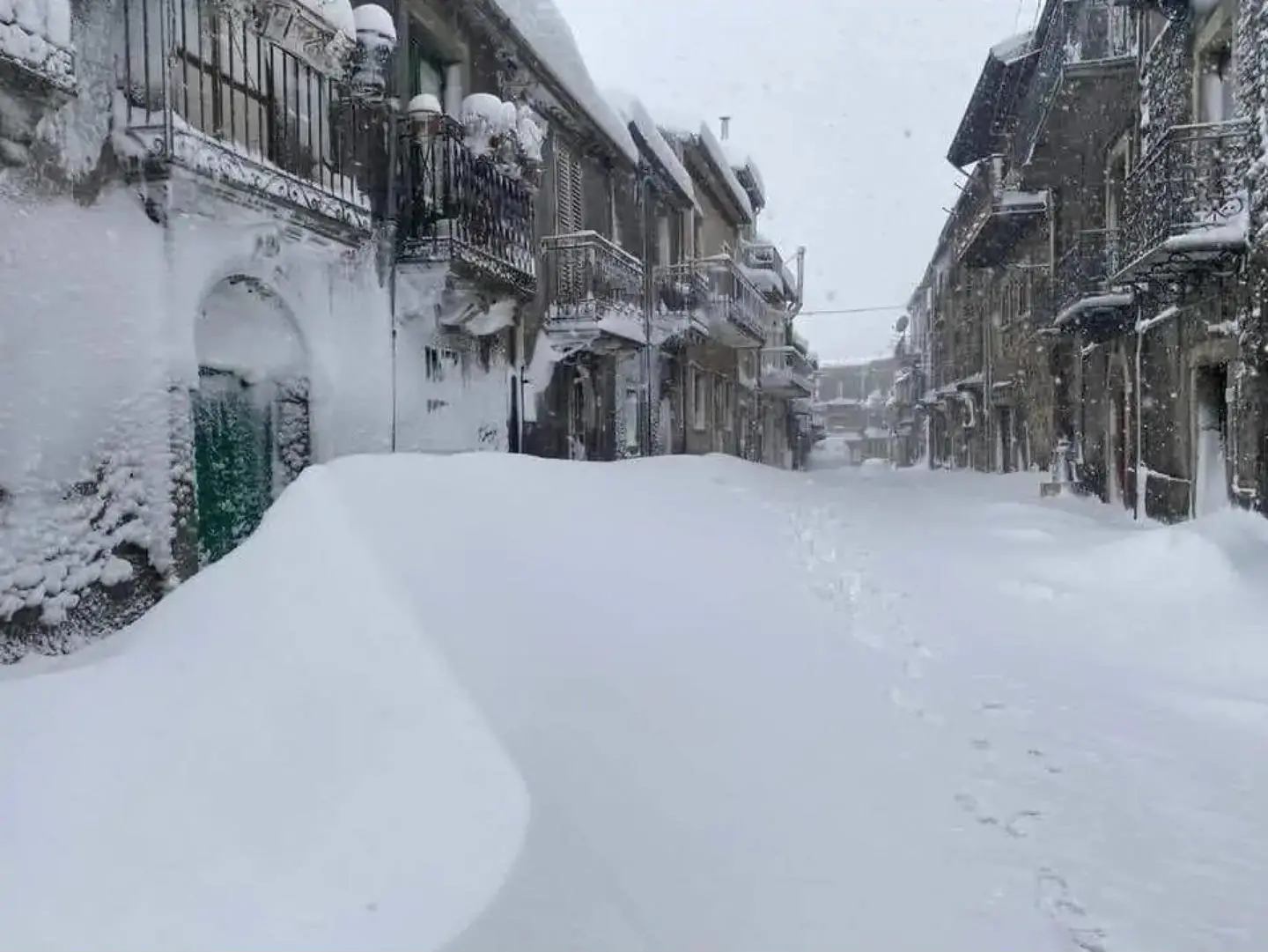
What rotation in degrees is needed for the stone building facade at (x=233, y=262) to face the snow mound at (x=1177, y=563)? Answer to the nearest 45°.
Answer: approximately 45° to its left

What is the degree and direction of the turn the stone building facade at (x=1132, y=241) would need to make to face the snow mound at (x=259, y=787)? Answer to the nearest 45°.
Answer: approximately 45° to its left
